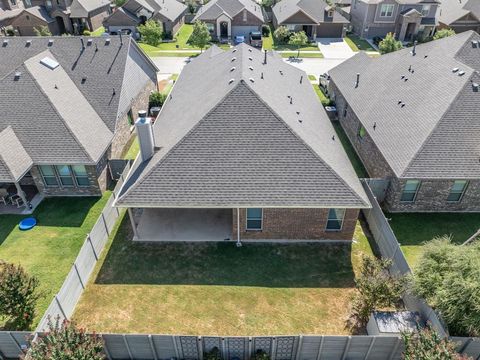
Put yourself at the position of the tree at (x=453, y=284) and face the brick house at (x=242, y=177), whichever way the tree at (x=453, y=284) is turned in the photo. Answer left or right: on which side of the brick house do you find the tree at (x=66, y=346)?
left

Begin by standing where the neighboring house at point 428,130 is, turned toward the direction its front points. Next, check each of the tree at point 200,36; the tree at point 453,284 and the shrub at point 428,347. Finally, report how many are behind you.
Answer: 2

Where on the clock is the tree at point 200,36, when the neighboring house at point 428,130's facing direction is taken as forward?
The tree is roughly at 10 o'clock from the neighboring house.

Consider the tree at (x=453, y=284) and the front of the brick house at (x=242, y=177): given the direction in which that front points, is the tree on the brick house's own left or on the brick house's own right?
on the brick house's own right

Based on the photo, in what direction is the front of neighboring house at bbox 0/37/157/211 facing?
away from the camera

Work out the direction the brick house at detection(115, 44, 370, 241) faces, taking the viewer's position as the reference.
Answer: facing away from the viewer

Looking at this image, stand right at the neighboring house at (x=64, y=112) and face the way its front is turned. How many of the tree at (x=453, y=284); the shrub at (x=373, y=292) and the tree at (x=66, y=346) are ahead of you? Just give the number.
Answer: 0

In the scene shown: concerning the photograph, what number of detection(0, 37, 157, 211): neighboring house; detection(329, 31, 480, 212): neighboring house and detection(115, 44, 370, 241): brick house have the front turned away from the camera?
3

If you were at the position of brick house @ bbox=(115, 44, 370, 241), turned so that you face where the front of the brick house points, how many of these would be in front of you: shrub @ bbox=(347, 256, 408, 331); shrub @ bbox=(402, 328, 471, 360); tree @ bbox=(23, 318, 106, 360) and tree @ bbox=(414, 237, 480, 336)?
0

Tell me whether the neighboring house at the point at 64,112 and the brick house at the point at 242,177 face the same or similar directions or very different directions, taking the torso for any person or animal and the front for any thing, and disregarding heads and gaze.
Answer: same or similar directions

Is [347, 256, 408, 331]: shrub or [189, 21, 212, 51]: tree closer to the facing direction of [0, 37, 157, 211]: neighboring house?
the tree

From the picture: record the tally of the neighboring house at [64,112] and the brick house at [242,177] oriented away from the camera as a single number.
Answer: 2

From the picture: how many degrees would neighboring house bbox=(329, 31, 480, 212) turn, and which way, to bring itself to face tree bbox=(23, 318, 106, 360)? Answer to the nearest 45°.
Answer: approximately 135° to its left

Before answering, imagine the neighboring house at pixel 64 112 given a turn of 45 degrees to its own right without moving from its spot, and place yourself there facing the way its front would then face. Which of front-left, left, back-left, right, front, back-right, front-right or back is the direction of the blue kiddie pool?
back

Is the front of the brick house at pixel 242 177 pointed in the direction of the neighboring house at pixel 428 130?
no

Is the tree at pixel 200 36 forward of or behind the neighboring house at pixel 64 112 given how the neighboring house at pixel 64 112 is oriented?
forward

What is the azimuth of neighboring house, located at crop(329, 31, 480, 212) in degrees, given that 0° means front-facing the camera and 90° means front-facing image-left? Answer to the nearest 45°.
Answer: approximately 180°

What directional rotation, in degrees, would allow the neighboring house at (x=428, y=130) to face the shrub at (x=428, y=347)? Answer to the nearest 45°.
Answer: approximately 180°
